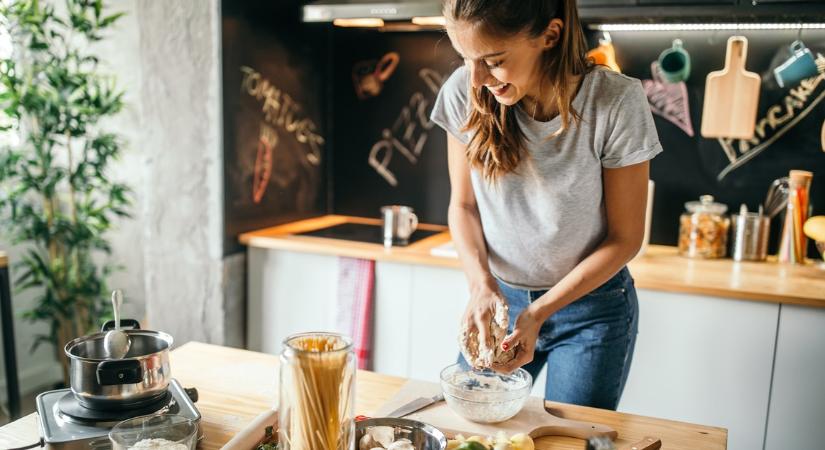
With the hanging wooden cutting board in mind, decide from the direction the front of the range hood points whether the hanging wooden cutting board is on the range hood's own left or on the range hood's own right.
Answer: on the range hood's own left

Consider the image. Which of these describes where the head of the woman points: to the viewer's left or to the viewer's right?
to the viewer's left

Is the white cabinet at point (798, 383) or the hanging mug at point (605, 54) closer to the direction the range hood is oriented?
the white cabinet

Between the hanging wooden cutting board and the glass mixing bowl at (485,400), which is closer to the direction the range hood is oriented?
the glass mixing bowl

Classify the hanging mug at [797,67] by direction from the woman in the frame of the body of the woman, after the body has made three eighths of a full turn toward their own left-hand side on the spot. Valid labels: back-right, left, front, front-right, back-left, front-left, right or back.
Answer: front-left

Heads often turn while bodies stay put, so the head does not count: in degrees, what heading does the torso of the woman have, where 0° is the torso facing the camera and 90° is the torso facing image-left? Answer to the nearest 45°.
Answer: approximately 45°

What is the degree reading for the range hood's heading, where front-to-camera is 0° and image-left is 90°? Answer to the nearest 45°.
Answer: approximately 0°

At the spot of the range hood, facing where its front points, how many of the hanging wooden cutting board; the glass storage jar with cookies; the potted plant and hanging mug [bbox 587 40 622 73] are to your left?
3

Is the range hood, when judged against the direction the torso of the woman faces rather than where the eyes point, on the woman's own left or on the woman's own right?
on the woman's own right

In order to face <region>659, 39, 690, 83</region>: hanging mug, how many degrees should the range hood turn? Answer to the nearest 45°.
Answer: approximately 90° to its left

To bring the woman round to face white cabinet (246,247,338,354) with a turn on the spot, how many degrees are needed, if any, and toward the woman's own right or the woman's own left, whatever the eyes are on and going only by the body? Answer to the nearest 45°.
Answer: approximately 90° to the woman's own right

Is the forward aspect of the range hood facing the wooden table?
yes

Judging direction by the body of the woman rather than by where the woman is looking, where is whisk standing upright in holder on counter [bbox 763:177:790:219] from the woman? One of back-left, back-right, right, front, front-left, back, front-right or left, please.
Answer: back

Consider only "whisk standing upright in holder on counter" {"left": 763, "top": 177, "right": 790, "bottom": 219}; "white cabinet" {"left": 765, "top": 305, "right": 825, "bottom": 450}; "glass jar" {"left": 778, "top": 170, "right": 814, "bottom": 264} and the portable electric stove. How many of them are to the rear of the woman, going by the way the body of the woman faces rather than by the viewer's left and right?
3
